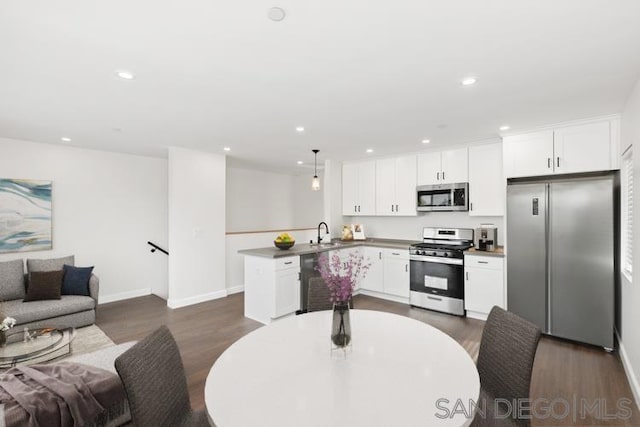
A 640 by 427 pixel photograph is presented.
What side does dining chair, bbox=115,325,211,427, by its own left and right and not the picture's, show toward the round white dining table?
front

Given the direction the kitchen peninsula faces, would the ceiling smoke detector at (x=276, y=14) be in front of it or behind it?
in front

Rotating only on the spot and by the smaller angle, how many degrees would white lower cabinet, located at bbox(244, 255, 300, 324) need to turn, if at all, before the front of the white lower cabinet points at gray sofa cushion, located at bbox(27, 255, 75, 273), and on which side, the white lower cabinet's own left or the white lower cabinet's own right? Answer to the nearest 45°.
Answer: approximately 135° to the white lower cabinet's own right

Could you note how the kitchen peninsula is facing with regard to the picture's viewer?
facing the viewer and to the right of the viewer

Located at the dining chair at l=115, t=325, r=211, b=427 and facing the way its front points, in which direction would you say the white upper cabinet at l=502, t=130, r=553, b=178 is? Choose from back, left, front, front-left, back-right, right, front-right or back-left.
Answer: front-left

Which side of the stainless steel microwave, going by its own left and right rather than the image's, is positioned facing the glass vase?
front

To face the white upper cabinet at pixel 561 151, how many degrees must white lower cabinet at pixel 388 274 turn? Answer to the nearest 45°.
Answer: approximately 90° to its left

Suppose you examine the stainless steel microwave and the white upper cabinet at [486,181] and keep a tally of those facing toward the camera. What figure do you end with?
2

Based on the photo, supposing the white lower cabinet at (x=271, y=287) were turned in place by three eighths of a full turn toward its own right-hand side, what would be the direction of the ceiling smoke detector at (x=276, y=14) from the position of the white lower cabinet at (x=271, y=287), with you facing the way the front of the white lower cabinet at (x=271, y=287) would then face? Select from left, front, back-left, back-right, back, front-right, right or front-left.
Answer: left

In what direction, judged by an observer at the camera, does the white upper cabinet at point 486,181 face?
facing the viewer

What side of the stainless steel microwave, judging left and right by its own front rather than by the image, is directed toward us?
front

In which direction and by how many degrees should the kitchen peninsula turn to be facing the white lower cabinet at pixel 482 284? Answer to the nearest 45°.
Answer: approximately 45° to its left

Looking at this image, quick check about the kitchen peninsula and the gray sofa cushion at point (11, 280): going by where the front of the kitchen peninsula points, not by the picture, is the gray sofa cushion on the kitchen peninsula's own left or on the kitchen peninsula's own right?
on the kitchen peninsula's own right
